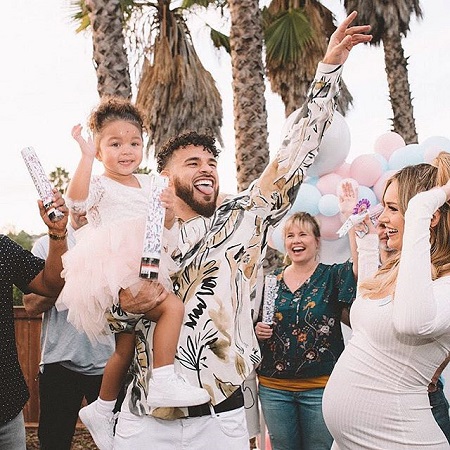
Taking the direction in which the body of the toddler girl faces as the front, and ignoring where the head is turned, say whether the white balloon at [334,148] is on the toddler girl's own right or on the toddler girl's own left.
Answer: on the toddler girl's own left

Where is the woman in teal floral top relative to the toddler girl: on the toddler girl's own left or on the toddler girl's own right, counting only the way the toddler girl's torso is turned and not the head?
on the toddler girl's own left

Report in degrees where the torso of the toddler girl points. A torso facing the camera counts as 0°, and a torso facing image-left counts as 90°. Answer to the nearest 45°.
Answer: approximately 315°

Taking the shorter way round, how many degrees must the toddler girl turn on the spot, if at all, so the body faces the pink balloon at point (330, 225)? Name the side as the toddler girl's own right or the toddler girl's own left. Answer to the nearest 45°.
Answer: approximately 90° to the toddler girl's own left

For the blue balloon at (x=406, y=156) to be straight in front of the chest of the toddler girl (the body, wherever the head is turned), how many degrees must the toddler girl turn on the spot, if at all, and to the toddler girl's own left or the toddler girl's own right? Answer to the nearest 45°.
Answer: approximately 90° to the toddler girl's own left

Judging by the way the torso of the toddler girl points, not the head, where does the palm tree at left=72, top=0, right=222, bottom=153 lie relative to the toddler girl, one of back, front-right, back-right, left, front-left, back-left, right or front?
back-left

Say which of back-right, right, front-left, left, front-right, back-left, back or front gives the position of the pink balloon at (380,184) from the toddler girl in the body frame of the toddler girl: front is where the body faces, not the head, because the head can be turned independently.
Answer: left
